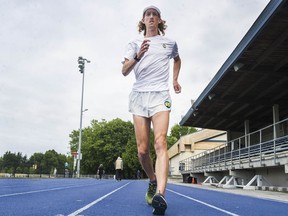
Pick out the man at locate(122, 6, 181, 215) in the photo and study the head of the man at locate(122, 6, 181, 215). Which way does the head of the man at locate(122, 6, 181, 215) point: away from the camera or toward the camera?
toward the camera

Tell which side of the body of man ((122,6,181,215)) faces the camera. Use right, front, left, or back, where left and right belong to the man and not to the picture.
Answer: front

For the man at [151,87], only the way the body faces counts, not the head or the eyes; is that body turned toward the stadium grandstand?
no
